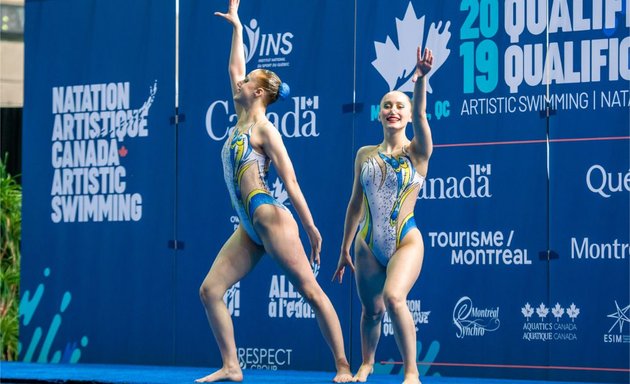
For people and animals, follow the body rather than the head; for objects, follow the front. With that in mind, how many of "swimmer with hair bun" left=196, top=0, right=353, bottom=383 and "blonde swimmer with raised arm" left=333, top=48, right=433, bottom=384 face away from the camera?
0

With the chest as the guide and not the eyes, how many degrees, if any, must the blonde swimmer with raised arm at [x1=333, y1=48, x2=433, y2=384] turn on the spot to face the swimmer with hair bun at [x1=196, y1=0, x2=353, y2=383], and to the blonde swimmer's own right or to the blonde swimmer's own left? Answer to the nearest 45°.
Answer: approximately 90° to the blonde swimmer's own right

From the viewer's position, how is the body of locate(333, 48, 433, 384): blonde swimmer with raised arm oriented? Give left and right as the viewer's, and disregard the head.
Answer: facing the viewer

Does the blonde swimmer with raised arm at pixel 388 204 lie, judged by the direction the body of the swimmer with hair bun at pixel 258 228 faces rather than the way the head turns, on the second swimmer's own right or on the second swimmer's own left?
on the second swimmer's own left

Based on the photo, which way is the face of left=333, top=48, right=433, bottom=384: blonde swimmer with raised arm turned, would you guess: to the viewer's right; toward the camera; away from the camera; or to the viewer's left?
toward the camera
